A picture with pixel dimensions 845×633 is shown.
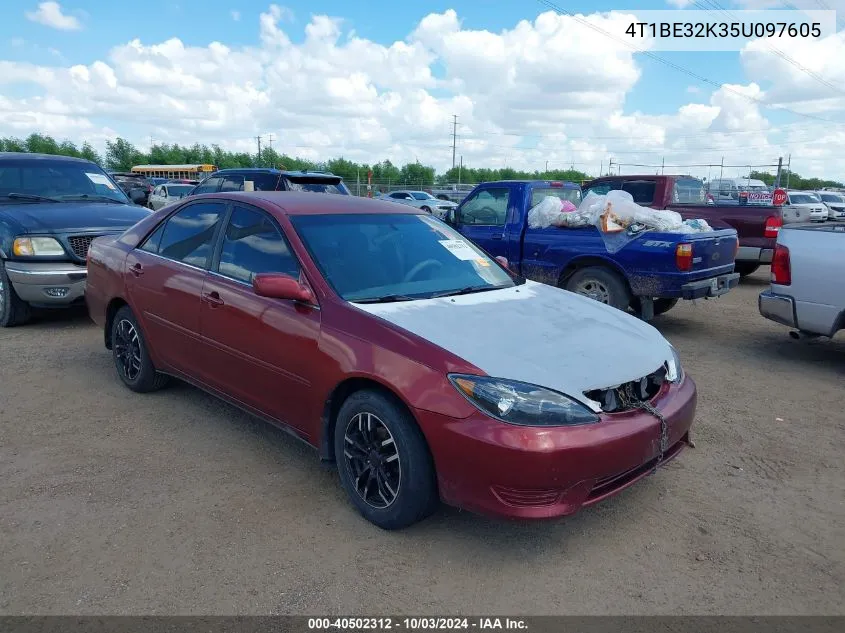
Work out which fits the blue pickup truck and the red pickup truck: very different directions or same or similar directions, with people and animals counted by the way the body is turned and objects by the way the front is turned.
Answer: same or similar directions

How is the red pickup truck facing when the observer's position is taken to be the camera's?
facing away from the viewer and to the left of the viewer

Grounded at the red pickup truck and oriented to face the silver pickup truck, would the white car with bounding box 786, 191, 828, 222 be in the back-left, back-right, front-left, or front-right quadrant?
back-left

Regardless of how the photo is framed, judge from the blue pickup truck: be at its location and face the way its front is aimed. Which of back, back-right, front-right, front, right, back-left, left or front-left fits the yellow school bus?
front

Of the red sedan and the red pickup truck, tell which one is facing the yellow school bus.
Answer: the red pickup truck

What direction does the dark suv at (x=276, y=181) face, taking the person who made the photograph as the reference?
facing away from the viewer and to the left of the viewer

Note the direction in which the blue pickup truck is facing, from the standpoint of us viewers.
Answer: facing away from the viewer and to the left of the viewer

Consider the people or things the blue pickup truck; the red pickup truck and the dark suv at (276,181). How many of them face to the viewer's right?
0

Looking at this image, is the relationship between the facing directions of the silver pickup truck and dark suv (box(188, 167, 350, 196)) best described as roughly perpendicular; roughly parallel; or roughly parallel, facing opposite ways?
roughly parallel, facing opposite ways

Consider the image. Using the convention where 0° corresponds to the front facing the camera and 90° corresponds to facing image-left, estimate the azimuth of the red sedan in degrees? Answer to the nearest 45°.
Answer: approximately 315°

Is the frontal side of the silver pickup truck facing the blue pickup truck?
no
